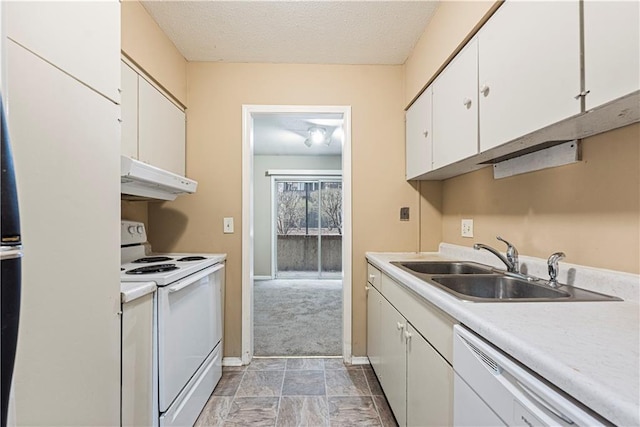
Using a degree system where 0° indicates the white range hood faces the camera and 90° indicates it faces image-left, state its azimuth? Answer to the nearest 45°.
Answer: approximately 315°

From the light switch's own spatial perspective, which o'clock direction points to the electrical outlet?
The electrical outlet is roughly at 10 o'clock from the light switch.

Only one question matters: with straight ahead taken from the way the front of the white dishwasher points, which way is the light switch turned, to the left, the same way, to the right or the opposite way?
to the left

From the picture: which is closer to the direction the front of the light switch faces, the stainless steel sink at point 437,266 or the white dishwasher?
the white dishwasher

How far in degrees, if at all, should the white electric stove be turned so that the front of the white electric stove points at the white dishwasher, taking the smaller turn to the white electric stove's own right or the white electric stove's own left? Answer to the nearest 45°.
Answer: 0° — it already faces it

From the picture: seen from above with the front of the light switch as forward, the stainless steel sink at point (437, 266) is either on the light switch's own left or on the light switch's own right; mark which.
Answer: on the light switch's own left

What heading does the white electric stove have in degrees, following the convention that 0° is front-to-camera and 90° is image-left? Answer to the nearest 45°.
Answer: approximately 315°

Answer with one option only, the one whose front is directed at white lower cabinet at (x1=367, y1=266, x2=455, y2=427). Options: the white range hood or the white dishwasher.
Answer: the white range hood
